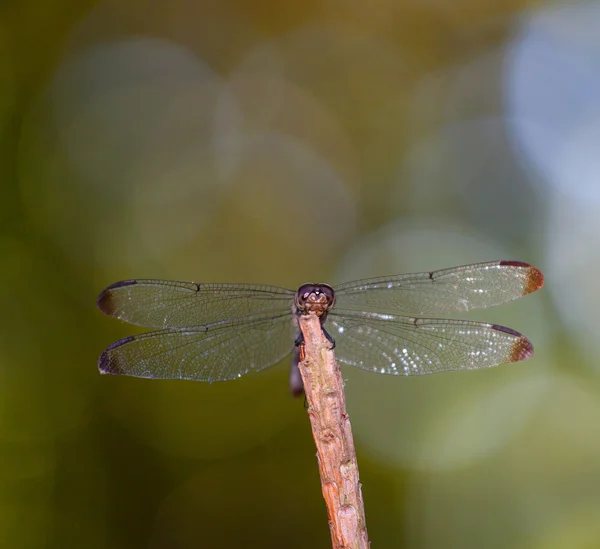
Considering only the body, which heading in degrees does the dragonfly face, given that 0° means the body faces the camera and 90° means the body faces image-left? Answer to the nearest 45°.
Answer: approximately 0°
